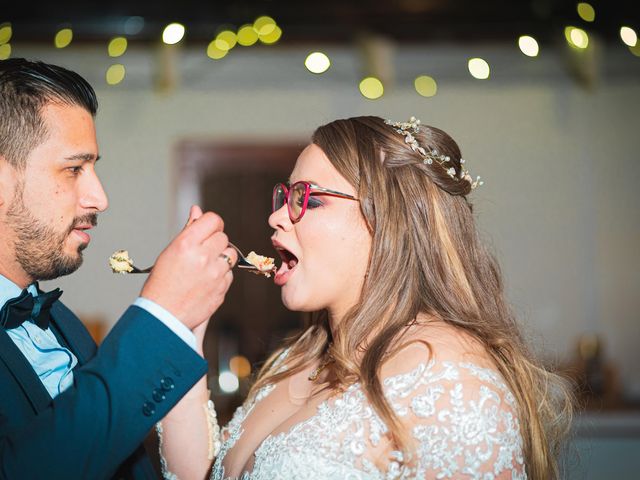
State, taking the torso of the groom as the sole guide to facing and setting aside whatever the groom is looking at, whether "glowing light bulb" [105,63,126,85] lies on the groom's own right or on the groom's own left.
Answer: on the groom's own left

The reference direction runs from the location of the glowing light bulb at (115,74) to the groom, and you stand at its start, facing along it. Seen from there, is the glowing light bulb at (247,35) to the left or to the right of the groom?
left

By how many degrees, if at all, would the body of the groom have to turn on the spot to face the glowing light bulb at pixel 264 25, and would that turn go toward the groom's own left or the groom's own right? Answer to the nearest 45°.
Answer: approximately 135° to the groom's own left

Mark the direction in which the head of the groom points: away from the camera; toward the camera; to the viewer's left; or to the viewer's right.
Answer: to the viewer's right

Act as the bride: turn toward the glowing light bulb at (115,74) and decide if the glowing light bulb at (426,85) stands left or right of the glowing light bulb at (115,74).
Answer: right

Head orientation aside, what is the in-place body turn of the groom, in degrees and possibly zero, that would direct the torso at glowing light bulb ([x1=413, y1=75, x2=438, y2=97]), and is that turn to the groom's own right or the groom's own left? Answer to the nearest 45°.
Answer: approximately 90° to the groom's own left

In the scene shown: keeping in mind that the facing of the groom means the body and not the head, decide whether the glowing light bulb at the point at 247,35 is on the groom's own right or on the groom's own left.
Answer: on the groom's own left

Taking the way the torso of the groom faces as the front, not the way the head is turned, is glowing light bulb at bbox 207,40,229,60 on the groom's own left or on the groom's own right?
on the groom's own left

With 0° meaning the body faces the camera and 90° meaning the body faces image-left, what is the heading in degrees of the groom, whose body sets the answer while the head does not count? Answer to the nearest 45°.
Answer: approximately 315°
